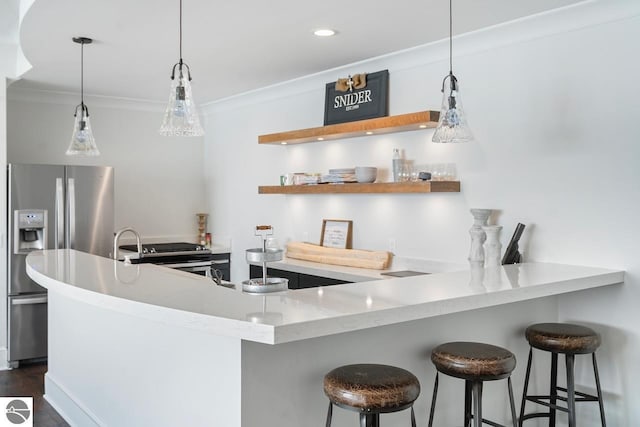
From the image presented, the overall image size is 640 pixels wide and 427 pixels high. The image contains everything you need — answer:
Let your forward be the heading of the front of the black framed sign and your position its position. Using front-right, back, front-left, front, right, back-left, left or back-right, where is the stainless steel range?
right

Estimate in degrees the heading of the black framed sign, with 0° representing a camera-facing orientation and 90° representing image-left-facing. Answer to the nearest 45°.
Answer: approximately 45°

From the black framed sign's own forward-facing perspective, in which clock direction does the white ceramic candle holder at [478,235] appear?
The white ceramic candle holder is roughly at 9 o'clock from the black framed sign.

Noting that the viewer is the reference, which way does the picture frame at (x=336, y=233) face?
facing the viewer and to the left of the viewer

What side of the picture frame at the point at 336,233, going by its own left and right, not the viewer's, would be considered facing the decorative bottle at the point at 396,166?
left

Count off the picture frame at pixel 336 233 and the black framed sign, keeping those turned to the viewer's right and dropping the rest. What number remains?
0

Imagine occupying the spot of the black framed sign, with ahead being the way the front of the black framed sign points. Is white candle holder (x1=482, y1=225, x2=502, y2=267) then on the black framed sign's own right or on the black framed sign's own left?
on the black framed sign's own left

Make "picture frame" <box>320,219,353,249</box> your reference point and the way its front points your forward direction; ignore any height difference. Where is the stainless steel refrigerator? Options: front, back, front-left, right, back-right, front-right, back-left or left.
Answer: front-right

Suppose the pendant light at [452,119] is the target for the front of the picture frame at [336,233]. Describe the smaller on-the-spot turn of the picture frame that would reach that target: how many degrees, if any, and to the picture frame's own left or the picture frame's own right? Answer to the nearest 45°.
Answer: approximately 45° to the picture frame's own left

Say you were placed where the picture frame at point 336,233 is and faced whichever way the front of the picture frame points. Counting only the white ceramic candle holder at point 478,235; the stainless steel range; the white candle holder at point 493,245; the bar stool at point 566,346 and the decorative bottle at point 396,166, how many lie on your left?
4

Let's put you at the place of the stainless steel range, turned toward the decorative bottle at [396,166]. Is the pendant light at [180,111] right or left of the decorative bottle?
right

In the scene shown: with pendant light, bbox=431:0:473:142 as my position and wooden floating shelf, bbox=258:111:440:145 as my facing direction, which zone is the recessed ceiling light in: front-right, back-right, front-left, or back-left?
front-left
